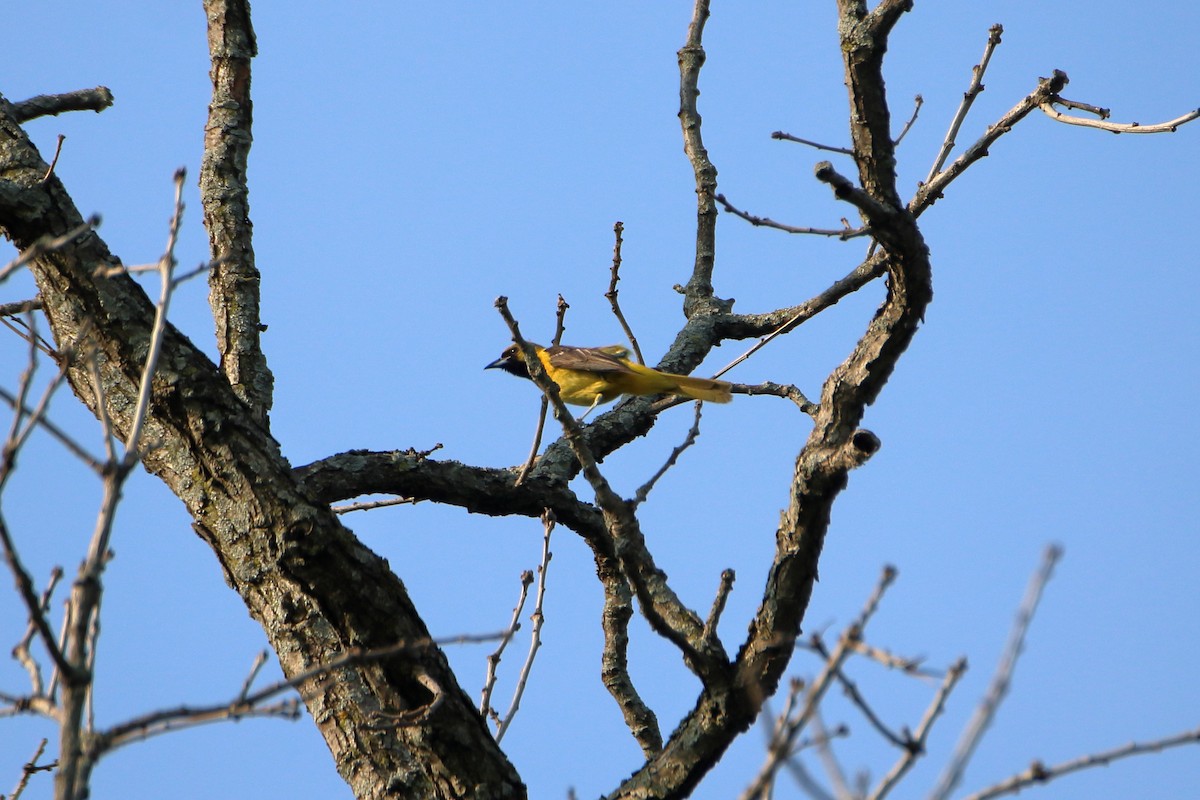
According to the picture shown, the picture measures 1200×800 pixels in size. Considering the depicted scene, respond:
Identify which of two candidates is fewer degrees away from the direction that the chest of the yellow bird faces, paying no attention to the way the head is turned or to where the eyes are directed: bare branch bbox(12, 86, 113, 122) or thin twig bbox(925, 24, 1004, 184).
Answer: the bare branch

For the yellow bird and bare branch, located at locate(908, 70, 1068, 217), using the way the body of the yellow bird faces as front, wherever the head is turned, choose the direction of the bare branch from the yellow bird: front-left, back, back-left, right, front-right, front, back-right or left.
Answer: back-left

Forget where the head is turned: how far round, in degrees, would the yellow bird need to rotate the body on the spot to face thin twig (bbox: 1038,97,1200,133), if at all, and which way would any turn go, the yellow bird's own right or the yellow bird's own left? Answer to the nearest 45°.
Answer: approximately 135° to the yellow bird's own left

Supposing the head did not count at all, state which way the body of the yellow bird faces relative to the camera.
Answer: to the viewer's left
